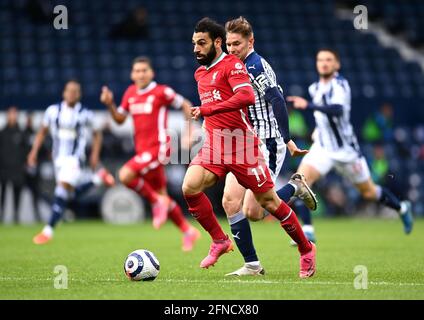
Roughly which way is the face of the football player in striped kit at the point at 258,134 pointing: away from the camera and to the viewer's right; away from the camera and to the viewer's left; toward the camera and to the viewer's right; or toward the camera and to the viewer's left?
toward the camera and to the viewer's left

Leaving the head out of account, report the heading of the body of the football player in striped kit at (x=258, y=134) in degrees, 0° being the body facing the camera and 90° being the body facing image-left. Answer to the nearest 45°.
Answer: approximately 90°

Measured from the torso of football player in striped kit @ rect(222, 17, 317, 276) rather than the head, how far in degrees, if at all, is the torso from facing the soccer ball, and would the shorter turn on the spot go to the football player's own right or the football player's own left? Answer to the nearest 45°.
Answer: approximately 45° to the football player's own left

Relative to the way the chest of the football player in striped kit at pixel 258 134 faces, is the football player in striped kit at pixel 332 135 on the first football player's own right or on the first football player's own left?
on the first football player's own right

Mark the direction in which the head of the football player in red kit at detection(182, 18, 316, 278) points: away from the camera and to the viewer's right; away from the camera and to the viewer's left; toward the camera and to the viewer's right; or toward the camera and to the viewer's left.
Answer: toward the camera and to the viewer's left

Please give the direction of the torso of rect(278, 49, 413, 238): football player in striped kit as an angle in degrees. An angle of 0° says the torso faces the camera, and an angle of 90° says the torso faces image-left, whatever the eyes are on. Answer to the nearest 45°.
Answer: approximately 45°

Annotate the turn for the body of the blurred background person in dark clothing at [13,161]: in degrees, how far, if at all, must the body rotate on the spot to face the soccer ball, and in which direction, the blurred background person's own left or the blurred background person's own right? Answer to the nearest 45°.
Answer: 0° — they already face it

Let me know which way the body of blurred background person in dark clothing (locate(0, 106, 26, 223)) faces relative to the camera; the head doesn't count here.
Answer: toward the camera

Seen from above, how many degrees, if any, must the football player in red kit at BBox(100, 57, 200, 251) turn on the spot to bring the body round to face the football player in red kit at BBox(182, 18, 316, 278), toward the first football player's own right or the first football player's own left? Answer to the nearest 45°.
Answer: approximately 45° to the first football player's own left

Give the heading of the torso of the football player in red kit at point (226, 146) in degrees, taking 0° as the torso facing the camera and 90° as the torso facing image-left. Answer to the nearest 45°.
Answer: approximately 45°

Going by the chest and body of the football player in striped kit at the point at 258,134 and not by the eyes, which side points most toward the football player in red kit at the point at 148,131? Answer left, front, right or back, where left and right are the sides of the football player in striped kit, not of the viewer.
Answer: right

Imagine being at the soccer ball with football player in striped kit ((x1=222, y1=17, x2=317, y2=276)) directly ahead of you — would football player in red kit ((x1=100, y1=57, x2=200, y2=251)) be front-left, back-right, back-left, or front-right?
front-left

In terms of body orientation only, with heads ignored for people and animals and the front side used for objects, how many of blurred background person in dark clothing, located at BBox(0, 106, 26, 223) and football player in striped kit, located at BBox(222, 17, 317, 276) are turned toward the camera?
1
